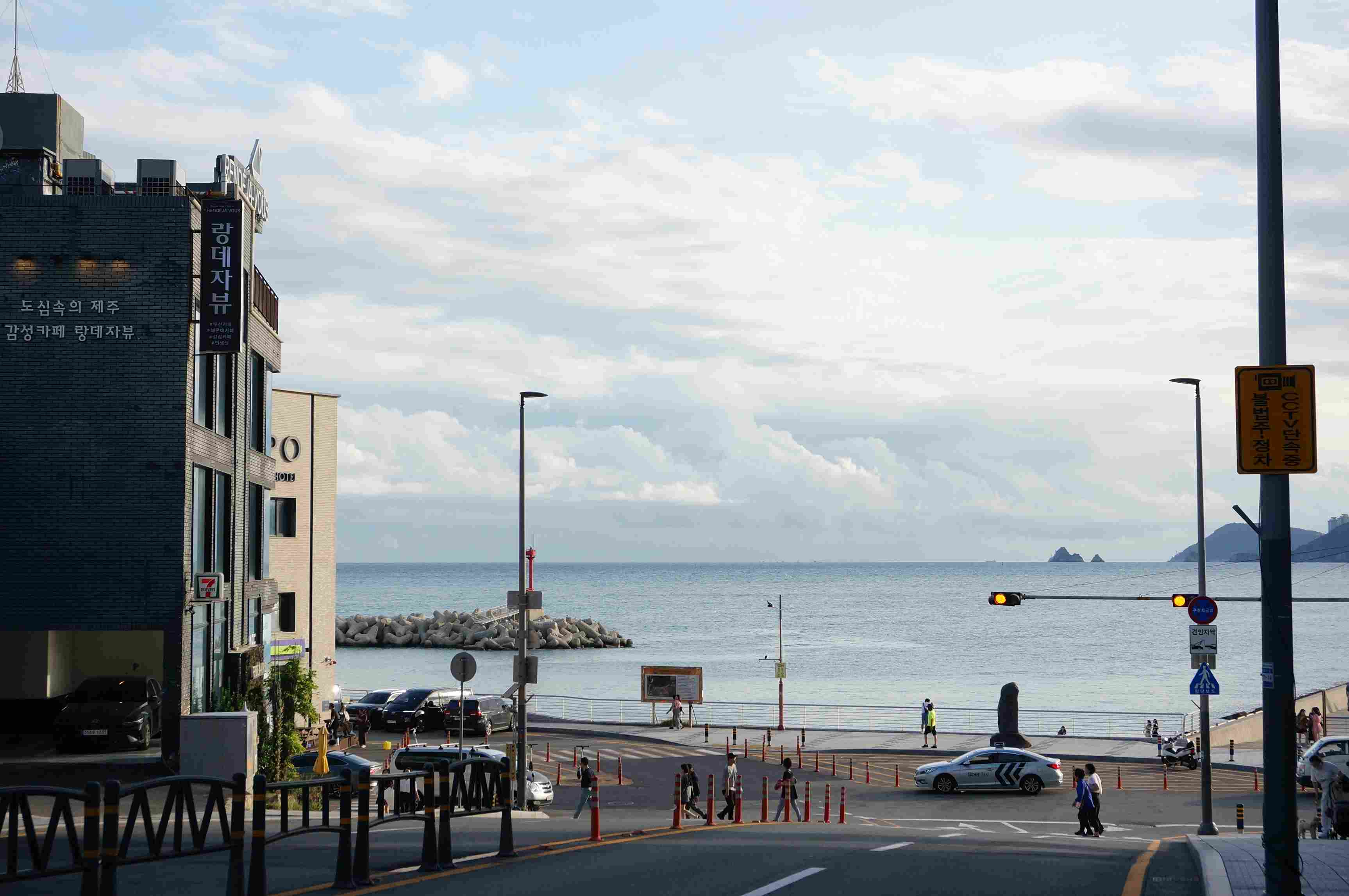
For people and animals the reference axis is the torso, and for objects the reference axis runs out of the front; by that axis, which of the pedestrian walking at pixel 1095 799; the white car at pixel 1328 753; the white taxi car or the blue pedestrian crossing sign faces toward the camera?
the blue pedestrian crossing sign

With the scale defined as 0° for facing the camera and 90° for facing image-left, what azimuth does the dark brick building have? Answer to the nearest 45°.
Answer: approximately 270°

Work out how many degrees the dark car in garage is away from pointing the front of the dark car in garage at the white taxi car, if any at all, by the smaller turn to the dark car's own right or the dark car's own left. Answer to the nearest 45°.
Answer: approximately 135° to the dark car's own left

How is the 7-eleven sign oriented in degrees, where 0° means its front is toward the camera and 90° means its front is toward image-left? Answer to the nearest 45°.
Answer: approximately 0°

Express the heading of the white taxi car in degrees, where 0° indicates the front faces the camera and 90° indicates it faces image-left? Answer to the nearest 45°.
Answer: approximately 90°

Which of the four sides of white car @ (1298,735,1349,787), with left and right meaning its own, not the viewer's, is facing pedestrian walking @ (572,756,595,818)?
front

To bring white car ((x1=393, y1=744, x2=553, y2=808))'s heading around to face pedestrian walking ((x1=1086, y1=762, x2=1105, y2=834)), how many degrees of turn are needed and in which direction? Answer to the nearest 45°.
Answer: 0° — it already faces them

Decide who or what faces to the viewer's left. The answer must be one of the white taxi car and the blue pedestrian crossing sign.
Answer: the white taxi car

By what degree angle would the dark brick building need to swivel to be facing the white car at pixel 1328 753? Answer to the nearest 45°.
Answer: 0° — it already faces it

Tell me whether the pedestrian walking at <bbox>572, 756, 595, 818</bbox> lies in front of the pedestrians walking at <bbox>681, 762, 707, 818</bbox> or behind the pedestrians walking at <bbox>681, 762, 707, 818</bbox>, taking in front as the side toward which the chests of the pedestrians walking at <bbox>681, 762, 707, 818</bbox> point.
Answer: in front

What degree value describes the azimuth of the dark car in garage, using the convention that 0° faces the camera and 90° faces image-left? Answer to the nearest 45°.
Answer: approximately 45°

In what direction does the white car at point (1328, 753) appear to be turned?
to the viewer's left

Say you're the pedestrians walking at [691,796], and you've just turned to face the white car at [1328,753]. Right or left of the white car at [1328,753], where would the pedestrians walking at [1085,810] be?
right

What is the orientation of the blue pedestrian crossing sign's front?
toward the camera
